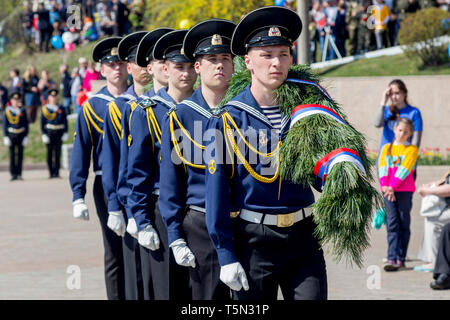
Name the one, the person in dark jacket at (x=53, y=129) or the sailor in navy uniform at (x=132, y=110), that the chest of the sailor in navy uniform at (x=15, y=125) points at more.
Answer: the sailor in navy uniform

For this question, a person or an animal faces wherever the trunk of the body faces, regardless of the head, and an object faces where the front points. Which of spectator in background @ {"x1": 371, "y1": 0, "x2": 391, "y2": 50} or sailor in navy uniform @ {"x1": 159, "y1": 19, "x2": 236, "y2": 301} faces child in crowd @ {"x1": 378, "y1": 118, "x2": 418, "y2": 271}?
the spectator in background

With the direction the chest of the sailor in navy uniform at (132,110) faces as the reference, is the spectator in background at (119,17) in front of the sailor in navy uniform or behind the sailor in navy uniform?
behind

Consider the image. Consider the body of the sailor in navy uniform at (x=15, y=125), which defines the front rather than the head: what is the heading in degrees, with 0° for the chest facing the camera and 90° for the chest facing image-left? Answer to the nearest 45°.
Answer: approximately 0°

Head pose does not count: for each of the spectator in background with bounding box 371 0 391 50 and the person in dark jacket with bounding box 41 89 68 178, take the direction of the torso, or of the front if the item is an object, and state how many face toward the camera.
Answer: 2

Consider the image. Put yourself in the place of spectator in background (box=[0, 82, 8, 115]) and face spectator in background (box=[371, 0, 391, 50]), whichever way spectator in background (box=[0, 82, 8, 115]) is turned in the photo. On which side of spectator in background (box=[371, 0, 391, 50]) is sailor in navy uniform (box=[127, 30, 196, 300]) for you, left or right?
right
